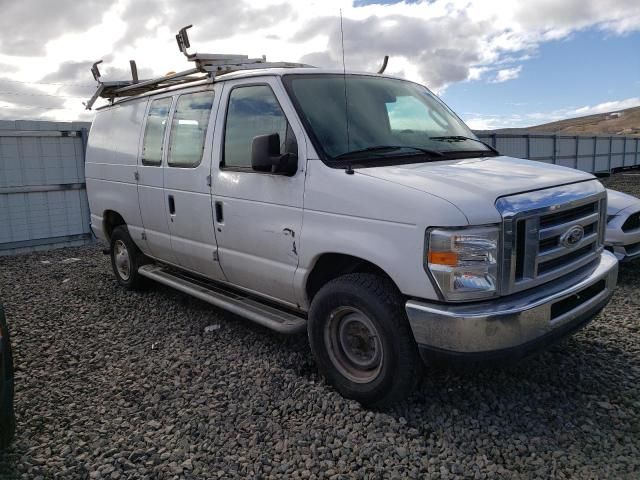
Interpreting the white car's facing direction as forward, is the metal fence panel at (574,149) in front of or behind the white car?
behind

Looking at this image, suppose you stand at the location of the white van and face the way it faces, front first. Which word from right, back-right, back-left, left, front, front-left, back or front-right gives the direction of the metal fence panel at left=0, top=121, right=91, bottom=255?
back

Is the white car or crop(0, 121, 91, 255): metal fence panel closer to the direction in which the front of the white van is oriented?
the white car

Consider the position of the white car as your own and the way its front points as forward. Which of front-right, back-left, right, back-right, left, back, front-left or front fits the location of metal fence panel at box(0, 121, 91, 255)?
back-right

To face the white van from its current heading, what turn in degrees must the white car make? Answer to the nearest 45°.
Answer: approximately 90° to its right

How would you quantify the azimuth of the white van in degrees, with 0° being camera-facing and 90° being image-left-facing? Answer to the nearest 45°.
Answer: approximately 315°

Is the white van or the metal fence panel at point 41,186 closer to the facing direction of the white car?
the white van

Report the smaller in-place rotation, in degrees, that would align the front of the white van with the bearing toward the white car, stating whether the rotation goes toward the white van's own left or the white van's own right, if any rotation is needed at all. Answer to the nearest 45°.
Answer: approximately 90° to the white van's own left

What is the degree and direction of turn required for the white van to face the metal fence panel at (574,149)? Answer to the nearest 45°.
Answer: approximately 90° to its left
